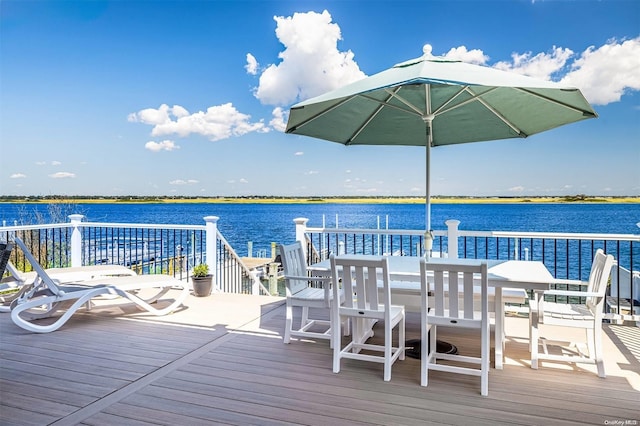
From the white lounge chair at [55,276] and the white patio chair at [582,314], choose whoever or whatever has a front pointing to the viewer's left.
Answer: the white patio chair

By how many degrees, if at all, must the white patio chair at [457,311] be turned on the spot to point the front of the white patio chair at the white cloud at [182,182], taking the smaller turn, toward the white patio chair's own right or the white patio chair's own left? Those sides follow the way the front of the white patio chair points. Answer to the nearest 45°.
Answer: approximately 45° to the white patio chair's own left

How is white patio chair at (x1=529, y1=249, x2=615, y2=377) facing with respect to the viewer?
to the viewer's left

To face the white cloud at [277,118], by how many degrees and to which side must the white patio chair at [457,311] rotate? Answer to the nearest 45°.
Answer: approximately 45° to its left

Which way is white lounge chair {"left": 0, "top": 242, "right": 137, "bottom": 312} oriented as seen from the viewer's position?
to the viewer's right

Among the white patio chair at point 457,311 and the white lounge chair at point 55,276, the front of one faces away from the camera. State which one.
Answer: the white patio chair

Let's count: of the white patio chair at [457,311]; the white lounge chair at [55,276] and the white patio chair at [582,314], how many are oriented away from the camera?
1

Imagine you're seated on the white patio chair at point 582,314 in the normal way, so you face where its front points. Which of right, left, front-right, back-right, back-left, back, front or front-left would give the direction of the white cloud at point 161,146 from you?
front-right

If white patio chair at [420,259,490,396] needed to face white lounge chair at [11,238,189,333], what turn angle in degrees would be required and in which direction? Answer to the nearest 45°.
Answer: approximately 90° to its left

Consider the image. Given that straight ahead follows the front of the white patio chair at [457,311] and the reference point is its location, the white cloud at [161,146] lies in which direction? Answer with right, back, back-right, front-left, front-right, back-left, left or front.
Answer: front-left

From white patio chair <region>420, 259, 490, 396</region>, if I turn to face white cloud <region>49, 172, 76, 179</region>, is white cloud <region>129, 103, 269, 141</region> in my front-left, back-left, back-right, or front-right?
front-right

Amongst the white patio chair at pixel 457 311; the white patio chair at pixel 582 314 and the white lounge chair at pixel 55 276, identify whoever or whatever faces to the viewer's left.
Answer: the white patio chair at pixel 582 314

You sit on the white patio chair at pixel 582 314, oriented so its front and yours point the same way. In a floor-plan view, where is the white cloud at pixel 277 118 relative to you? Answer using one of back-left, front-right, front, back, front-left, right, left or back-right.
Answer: front-right

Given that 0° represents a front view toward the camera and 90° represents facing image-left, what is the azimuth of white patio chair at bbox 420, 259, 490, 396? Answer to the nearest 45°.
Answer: approximately 180°

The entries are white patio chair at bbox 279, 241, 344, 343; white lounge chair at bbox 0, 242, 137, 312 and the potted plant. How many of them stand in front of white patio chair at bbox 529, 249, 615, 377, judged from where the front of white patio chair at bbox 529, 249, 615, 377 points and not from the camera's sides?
3

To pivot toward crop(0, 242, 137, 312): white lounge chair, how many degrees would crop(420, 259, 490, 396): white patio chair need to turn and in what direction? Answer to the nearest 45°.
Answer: approximately 90° to its left

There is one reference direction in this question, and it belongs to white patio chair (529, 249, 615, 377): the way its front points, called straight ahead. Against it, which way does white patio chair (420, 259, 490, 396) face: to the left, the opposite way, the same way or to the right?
to the right

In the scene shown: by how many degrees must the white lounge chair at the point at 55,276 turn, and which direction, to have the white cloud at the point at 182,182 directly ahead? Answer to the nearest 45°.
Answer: approximately 90° to its left

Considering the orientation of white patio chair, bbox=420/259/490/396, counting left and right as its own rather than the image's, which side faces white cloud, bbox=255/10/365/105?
front

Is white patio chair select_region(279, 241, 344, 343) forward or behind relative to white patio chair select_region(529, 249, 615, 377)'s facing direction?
forward

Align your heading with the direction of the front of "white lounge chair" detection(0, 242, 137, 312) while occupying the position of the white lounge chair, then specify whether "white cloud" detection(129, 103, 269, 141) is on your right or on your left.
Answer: on your left

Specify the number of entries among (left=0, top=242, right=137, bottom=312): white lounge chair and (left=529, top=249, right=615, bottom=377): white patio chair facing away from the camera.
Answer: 0
